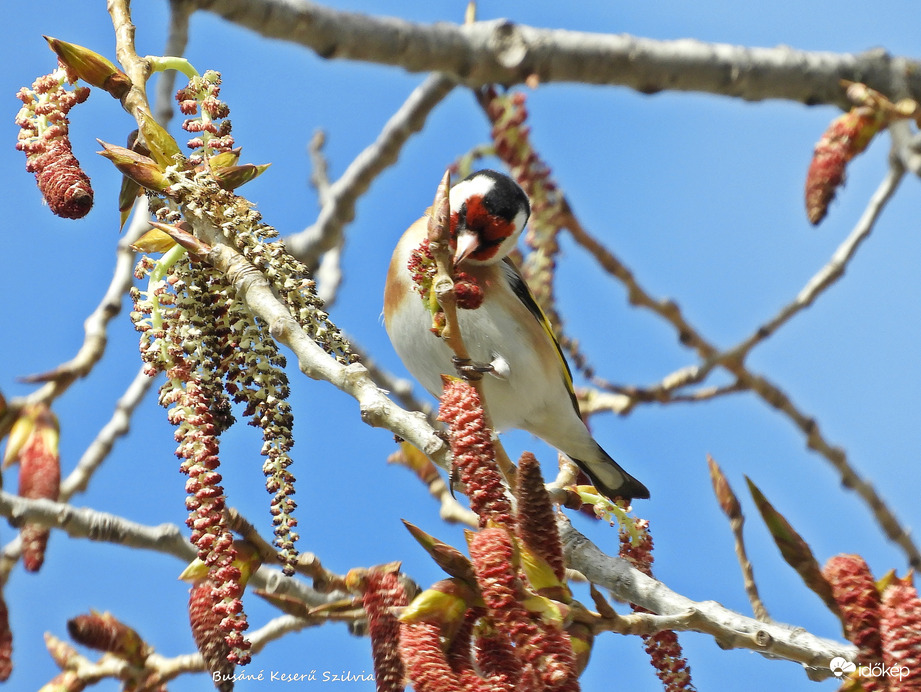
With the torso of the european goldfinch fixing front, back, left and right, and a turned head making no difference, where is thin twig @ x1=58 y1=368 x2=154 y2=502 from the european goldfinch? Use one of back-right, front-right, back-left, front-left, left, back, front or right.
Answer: front-right

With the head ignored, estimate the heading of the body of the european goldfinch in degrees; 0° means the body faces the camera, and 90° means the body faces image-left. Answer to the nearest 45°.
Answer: approximately 45°

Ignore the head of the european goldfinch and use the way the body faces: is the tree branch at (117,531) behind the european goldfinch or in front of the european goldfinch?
in front

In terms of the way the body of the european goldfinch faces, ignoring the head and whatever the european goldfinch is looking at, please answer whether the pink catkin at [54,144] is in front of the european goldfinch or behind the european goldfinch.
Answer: in front

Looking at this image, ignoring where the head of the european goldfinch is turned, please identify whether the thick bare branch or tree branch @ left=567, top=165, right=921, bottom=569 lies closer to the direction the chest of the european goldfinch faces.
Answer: the thick bare branch
